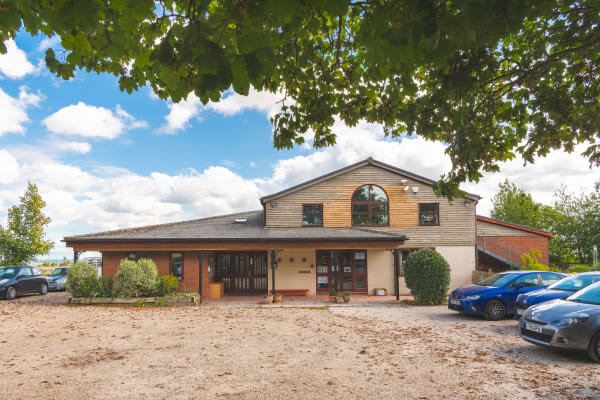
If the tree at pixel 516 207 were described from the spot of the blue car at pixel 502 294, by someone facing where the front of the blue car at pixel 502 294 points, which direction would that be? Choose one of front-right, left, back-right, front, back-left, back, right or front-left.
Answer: back-right

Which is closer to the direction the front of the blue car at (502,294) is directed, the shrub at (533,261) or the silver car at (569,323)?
the silver car

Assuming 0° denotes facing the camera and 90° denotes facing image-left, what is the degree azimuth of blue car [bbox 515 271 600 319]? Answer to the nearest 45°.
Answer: approximately 45°

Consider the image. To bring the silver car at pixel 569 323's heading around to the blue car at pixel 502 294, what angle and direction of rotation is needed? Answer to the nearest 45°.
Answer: approximately 135° to its right

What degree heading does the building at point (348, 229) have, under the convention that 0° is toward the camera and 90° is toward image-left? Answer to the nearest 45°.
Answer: approximately 0°

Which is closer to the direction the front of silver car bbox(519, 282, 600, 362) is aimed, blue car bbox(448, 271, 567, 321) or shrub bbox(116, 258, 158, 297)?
the shrub

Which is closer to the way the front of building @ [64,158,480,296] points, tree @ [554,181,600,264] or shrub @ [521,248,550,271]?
the shrub

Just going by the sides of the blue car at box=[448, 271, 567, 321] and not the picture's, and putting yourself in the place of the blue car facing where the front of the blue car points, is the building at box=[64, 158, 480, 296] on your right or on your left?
on your right

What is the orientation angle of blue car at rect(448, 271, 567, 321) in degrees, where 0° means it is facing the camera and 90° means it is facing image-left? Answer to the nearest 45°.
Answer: approximately 45°

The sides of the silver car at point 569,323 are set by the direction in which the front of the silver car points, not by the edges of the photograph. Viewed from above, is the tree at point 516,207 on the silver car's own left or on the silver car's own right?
on the silver car's own right
